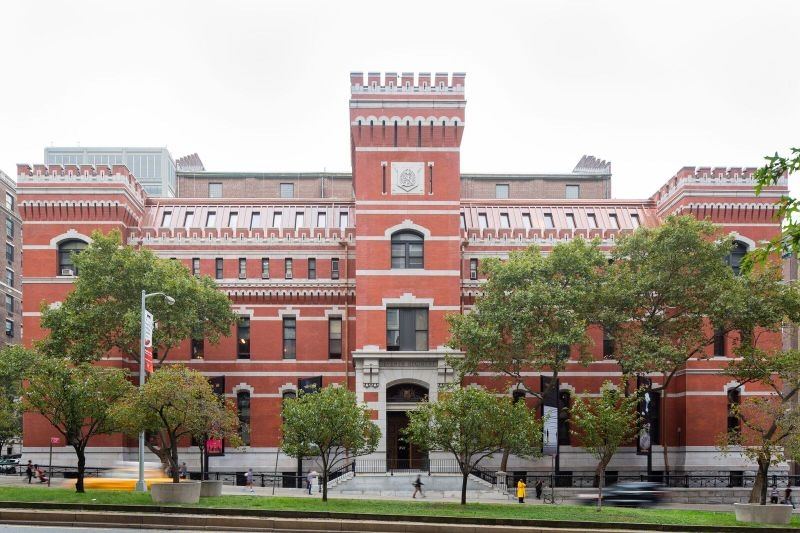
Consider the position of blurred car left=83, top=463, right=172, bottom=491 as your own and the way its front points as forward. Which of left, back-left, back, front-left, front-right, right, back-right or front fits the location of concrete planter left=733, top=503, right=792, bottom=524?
back-left

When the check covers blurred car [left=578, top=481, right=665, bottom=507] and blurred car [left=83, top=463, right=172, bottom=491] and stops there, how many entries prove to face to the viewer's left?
2

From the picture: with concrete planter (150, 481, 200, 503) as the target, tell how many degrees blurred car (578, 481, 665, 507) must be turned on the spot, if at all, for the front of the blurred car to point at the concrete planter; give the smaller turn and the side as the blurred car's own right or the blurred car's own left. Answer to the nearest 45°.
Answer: approximately 45° to the blurred car's own left

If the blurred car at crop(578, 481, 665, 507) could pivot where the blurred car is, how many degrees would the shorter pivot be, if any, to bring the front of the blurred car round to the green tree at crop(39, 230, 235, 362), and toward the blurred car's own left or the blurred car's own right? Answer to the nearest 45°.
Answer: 0° — it already faces it

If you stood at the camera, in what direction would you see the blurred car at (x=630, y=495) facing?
facing to the left of the viewer

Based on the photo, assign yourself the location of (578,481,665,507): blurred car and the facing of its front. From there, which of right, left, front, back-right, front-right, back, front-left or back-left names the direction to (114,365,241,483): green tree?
front-left

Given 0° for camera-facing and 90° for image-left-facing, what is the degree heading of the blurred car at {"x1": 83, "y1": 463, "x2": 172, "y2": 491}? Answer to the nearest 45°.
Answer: approximately 90°

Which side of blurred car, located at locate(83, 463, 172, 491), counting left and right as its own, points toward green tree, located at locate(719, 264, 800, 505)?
back

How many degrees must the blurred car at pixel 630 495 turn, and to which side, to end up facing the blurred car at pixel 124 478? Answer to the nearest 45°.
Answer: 0° — it already faces it
